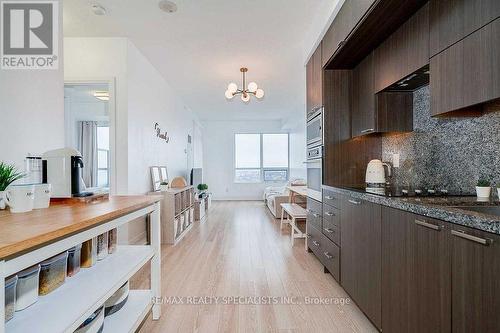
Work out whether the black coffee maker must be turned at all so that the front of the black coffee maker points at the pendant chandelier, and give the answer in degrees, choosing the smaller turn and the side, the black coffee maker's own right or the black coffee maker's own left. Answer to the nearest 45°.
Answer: approximately 45° to the black coffee maker's own left

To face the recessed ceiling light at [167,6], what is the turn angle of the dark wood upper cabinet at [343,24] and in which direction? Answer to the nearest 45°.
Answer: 0° — it already faces it

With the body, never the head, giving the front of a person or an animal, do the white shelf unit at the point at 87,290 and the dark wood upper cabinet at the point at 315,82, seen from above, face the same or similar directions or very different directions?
very different directions

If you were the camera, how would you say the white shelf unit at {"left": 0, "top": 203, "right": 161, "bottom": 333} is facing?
facing the viewer and to the right of the viewer

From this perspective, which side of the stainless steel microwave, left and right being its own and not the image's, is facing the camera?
left

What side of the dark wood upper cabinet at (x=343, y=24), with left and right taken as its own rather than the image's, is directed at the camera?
left

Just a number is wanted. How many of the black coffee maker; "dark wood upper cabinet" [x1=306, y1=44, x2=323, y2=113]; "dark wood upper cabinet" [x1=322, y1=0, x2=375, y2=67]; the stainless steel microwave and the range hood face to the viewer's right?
1

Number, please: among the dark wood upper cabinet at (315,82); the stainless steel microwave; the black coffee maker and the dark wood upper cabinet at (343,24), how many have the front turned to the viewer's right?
1

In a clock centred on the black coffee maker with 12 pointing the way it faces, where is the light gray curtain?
The light gray curtain is roughly at 9 o'clock from the black coffee maker.

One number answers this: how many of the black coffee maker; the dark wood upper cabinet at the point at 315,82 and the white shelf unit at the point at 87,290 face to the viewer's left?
1

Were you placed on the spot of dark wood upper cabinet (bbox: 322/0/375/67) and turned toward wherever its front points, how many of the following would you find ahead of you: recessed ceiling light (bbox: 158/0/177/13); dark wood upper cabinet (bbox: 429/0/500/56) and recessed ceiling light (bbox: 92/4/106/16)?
2

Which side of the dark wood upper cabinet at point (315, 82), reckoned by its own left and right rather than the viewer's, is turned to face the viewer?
left

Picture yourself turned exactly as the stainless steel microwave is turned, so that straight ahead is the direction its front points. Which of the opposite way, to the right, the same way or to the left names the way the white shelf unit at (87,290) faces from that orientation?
the opposite way

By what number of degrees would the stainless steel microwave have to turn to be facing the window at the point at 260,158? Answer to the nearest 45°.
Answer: approximately 90° to its right

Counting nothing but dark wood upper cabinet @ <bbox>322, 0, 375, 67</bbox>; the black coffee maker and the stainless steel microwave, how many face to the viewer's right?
1

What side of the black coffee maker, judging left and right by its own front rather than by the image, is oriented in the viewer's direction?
right

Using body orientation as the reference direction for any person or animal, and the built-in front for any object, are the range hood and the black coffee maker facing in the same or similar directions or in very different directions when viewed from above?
very different directions
